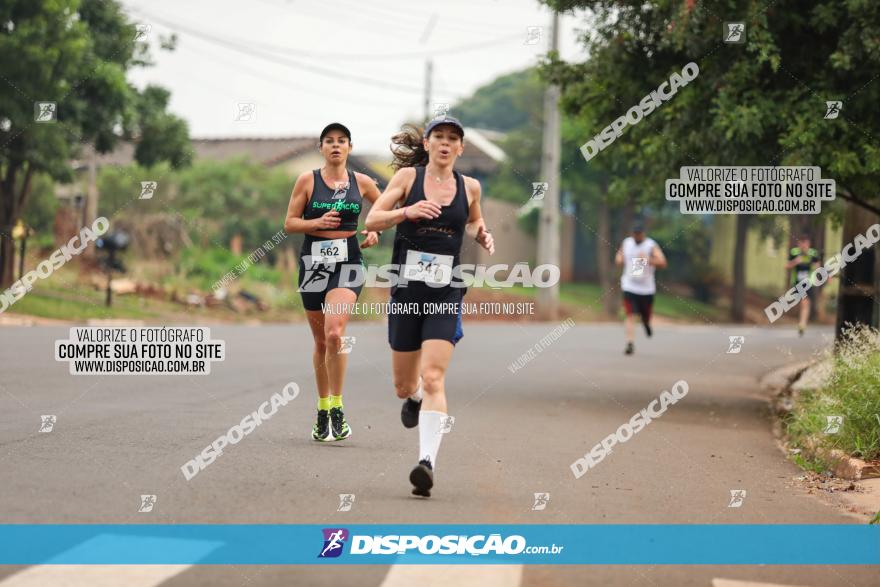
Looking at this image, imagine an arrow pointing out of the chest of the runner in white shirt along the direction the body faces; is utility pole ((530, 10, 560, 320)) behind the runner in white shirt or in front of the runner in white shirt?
behind

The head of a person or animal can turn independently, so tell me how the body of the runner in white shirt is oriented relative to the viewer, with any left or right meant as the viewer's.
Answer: facing the viewer

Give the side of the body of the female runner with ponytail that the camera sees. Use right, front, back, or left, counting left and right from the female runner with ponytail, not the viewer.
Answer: front

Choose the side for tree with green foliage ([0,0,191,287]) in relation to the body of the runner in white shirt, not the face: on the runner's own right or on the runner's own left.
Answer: on the runner's own right

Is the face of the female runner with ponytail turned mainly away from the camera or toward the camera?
toward the camera

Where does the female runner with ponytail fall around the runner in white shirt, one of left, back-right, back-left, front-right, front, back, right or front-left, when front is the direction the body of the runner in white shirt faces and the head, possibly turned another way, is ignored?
front

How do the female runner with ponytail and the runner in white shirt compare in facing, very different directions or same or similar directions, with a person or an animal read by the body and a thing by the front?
same or similar directions

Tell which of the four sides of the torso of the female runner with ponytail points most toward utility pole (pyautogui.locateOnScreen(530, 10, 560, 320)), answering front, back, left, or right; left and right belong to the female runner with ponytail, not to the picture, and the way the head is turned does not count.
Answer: back

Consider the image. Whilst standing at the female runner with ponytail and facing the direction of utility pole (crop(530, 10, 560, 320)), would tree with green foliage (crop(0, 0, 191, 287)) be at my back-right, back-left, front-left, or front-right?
front-left

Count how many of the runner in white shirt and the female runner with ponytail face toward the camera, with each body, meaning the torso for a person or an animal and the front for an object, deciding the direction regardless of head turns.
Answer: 2

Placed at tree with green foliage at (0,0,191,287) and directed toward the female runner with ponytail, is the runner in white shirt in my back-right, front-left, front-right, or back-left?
front-left
